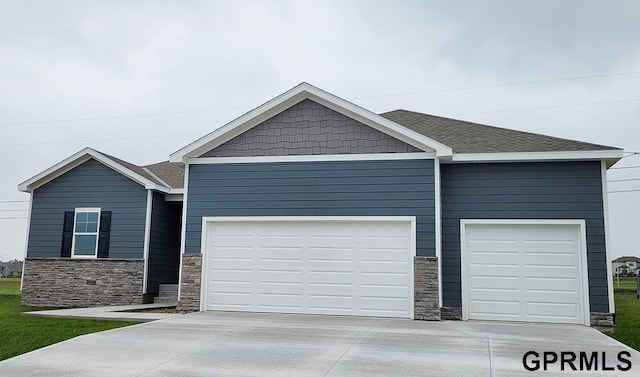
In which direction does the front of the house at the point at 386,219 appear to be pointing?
toward the camera

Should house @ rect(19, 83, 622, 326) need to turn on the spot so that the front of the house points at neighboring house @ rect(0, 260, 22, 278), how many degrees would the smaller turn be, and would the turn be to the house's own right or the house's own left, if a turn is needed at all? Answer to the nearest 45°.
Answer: approximately 135° to the house's own right
